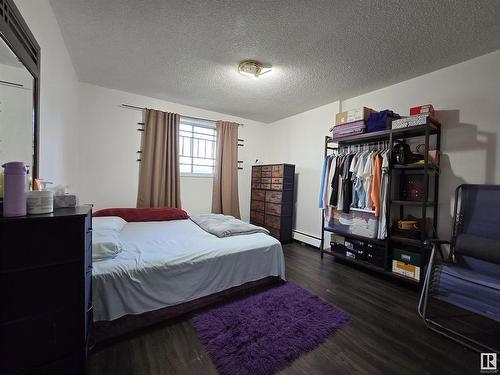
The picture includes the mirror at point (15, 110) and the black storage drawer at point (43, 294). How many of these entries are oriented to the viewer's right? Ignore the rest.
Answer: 2

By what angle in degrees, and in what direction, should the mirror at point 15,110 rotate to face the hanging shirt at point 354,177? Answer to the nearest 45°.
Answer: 0° — it already faces it

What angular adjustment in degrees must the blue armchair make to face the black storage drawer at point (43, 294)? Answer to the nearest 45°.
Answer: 0° — it already faces it

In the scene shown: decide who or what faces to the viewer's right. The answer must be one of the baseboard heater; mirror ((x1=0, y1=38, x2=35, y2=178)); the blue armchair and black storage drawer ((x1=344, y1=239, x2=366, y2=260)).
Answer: the mirror

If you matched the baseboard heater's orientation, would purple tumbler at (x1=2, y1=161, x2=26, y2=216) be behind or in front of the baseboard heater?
in front

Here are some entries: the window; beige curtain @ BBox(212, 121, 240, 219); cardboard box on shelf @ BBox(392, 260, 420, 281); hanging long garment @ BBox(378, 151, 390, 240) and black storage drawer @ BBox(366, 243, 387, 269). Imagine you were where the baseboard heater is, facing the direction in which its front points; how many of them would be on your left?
3

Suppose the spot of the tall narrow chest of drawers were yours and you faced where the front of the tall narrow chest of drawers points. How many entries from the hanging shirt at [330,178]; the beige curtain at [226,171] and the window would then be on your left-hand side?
1

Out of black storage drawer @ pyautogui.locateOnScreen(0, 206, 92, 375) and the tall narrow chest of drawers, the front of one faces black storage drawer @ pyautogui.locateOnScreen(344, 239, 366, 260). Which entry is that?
black storage drawer @ pyautogui.locateOnScreen(0, 206, 92, 375)

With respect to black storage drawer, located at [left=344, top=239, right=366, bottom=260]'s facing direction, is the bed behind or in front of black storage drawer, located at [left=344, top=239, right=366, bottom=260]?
in front

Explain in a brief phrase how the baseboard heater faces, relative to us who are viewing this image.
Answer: facing the viewer and to the left of the viewer

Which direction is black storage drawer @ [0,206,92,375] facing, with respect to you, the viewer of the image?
facing to the right of the viewer

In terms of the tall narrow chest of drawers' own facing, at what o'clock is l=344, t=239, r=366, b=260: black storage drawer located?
The black storage drawer is roughly at 9 o'clock from the tall narrow chest of drawers.

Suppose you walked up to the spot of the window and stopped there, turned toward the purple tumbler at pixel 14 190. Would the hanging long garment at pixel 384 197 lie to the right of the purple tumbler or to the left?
left

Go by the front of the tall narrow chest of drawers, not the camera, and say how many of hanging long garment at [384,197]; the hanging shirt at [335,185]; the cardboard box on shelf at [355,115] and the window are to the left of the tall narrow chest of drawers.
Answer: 3

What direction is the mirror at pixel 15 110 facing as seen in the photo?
to the viewer's right
